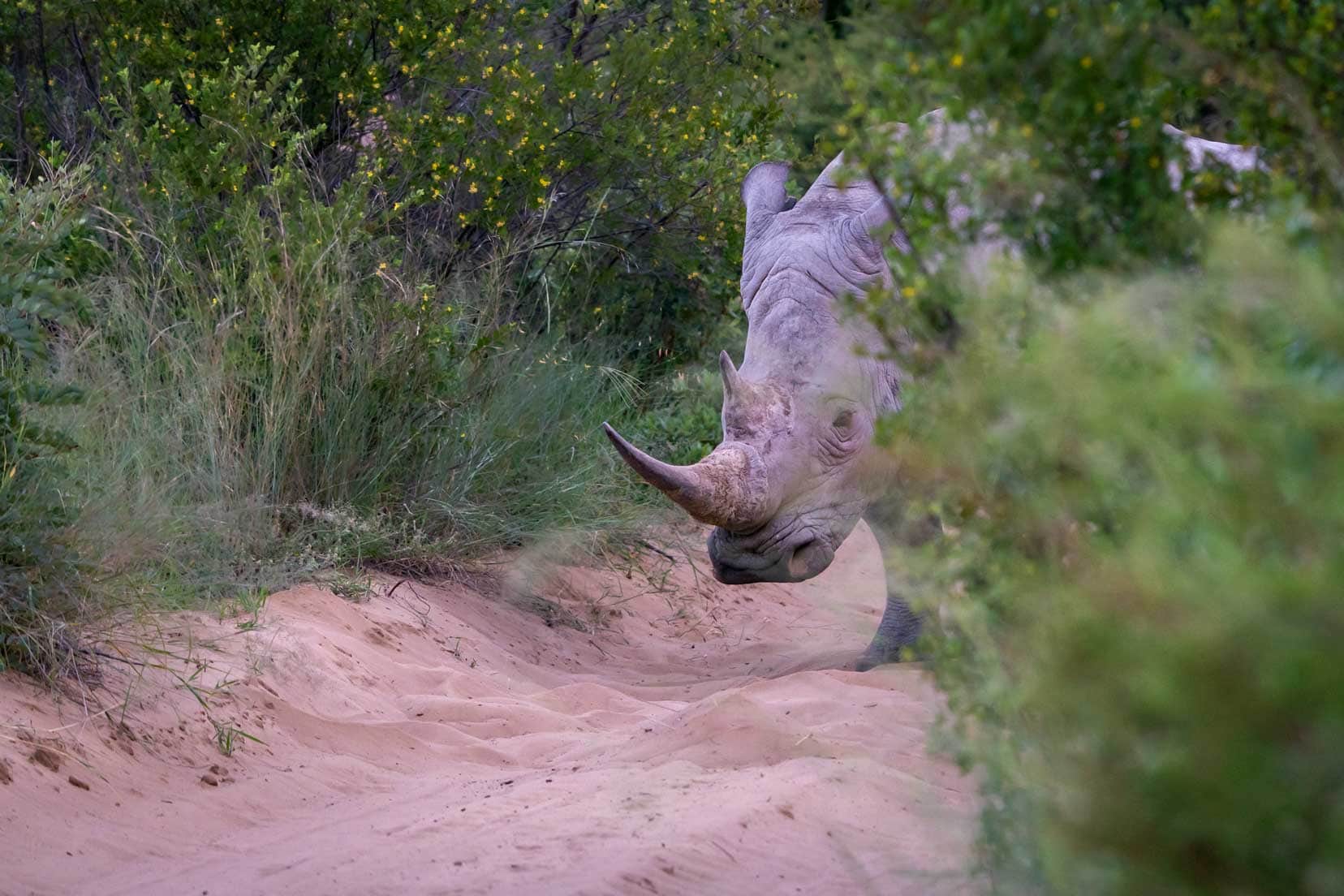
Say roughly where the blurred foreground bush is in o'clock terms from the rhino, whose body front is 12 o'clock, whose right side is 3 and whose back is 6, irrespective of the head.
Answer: The blurred foreground bush is roughly at 10 o'clock from the rhino.

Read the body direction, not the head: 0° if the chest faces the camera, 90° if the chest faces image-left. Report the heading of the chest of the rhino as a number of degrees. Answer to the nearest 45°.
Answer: approximately 45°

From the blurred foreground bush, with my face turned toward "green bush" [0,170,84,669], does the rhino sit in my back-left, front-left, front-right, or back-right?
front-right

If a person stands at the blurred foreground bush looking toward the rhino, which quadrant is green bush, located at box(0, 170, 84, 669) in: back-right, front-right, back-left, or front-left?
front-left
